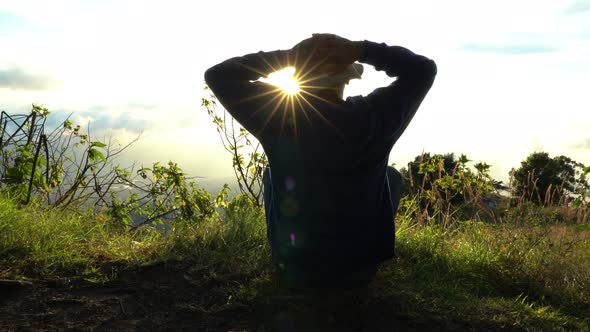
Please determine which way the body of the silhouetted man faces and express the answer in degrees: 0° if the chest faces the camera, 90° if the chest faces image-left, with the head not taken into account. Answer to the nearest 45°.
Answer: approximately 180°
